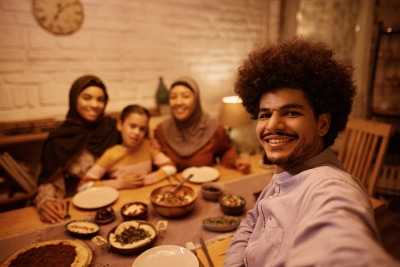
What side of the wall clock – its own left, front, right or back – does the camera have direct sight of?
front

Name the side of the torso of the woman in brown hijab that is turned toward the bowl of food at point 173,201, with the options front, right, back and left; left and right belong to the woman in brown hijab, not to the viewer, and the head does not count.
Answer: front

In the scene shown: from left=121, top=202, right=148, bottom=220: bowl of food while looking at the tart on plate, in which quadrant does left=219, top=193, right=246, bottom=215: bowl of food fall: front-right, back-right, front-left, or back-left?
back-left

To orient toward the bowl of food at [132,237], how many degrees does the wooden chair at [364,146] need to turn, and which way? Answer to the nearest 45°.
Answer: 0° — it already faces it

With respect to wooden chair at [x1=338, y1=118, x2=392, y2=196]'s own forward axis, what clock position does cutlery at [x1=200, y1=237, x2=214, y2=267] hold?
The cutlery is roughly at 11 o'clock from the wooden chair.

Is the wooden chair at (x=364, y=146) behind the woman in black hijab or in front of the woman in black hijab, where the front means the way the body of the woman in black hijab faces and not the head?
in front

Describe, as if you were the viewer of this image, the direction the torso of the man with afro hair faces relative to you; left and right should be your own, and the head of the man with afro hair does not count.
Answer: facing the viewer and to the left of the viewer

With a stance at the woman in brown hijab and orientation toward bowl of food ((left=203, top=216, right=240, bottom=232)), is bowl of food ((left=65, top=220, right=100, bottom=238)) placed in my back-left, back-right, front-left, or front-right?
front-right

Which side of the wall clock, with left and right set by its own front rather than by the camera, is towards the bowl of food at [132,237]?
front

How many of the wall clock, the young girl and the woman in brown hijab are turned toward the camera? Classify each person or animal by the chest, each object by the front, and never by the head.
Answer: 3

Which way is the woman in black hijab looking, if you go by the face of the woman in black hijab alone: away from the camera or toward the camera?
toward the camera

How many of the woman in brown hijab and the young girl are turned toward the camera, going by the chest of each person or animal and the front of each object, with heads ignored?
2

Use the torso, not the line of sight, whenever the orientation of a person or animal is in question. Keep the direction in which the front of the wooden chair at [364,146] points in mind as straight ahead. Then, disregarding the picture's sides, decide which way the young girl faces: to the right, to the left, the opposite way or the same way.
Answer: to the left

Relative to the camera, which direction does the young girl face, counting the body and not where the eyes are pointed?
toward the camera

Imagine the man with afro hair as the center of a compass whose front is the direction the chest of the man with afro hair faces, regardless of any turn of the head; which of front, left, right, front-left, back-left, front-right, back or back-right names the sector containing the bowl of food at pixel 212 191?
right

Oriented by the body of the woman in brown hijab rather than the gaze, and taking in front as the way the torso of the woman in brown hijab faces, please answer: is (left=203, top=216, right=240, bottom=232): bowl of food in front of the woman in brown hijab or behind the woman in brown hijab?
in front

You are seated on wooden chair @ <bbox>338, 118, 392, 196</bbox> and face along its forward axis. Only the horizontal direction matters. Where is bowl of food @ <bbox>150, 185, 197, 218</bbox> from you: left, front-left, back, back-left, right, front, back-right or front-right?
front

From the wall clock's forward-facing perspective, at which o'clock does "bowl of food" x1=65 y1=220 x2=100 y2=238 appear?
The bowl of food is roughly at 12 o'clock from the wall clock.
